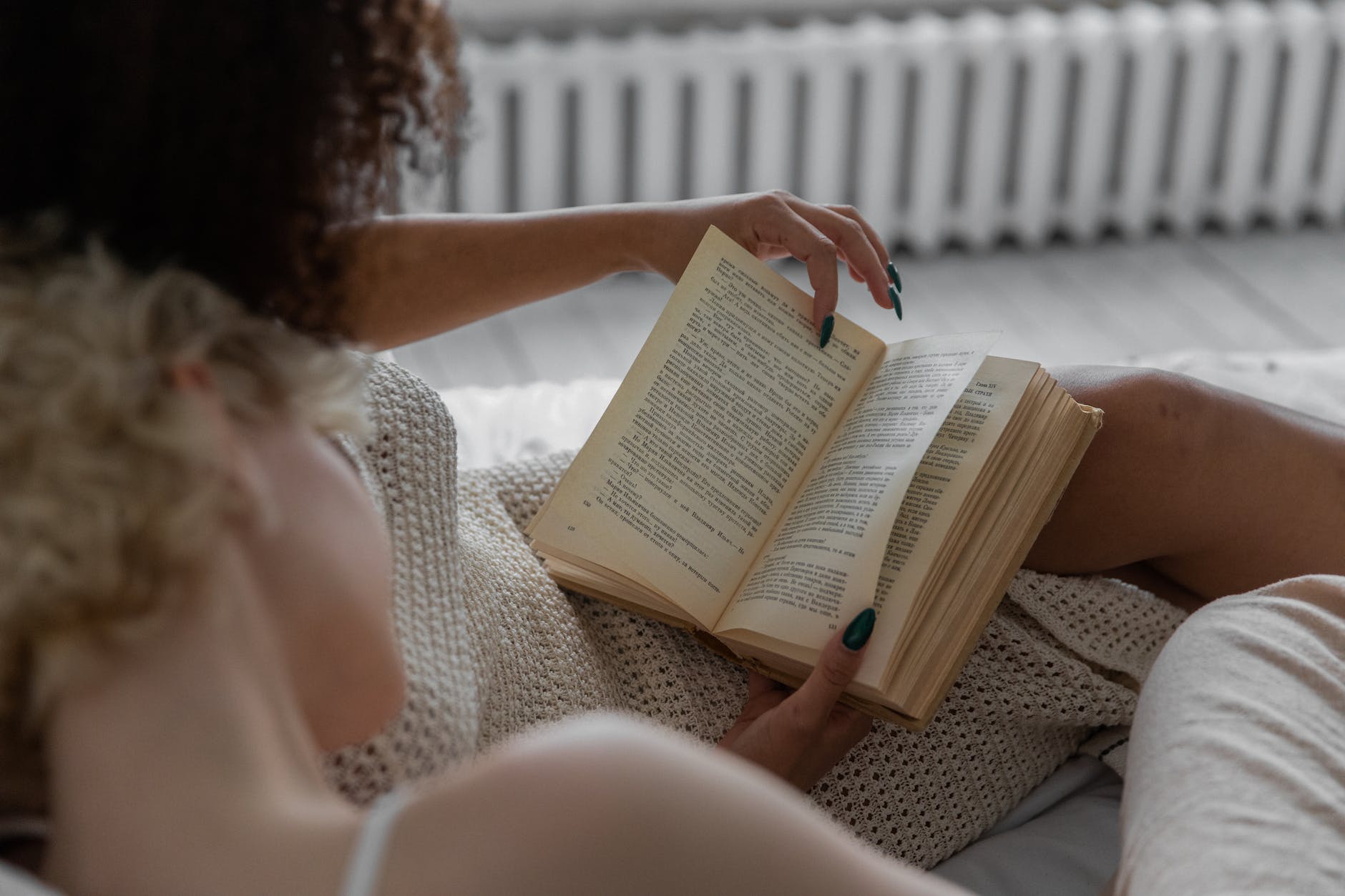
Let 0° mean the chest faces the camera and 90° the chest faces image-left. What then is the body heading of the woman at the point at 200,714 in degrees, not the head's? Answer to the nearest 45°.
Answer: approximately 225°

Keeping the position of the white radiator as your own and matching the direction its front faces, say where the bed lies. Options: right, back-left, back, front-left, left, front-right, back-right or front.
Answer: front

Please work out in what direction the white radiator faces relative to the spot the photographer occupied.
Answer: facing the viewer

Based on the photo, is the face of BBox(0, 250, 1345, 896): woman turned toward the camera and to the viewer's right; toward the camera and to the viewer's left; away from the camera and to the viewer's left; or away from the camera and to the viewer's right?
away from the camera and to the viewer's right

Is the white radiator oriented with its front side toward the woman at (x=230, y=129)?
yes

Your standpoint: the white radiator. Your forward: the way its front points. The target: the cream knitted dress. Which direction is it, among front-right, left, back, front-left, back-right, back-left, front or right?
front

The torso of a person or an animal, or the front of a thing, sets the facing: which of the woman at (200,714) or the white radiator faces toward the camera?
the white radiator

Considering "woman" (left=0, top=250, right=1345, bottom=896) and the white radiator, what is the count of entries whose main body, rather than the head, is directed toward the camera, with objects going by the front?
1
